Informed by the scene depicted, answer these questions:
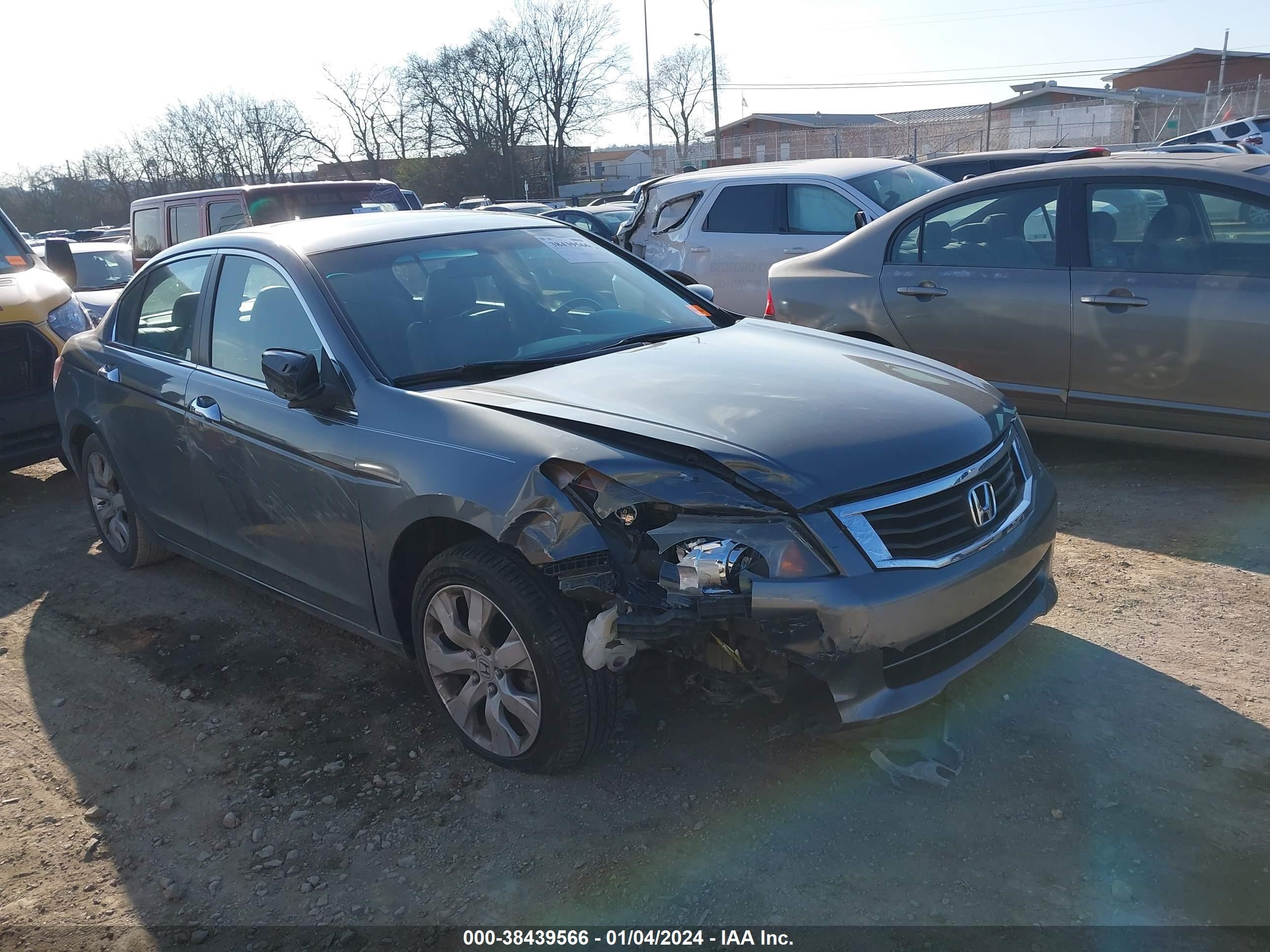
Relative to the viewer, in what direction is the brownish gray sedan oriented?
to the viewer's right

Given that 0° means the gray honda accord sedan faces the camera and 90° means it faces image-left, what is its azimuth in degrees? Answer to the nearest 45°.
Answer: approximately 315°

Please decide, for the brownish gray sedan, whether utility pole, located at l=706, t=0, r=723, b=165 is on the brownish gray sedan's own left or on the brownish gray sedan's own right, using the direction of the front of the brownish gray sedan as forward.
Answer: on the brownish gray sedan's own left
